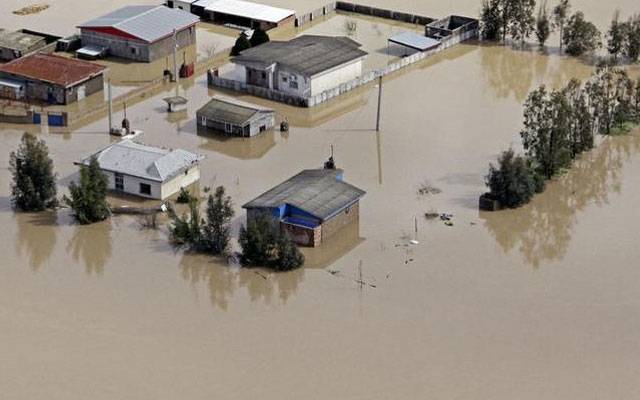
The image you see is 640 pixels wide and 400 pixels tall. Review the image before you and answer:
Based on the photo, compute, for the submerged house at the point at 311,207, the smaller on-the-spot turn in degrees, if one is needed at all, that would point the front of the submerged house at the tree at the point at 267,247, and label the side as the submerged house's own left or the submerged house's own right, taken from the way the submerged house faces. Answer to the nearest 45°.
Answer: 0° — it already faces it

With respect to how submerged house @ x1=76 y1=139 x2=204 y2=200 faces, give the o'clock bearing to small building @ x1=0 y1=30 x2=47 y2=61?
The small building is roughly at 4 o'clock from the submerged house.

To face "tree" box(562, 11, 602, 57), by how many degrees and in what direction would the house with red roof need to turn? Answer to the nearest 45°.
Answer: approximately 135° to its left

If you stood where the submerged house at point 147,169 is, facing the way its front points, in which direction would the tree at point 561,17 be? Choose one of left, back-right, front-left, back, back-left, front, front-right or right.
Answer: back

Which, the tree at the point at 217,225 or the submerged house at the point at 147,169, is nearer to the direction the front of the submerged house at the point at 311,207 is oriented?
the tree

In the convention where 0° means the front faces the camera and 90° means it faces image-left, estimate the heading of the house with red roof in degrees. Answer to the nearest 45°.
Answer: approximately 45°

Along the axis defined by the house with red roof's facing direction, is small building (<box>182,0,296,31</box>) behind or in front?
behind

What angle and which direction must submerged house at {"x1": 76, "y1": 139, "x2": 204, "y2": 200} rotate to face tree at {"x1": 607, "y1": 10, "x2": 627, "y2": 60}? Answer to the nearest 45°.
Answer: approximately 180°

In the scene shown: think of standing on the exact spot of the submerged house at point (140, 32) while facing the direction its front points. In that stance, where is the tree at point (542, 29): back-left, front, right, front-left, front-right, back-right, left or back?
back-left
